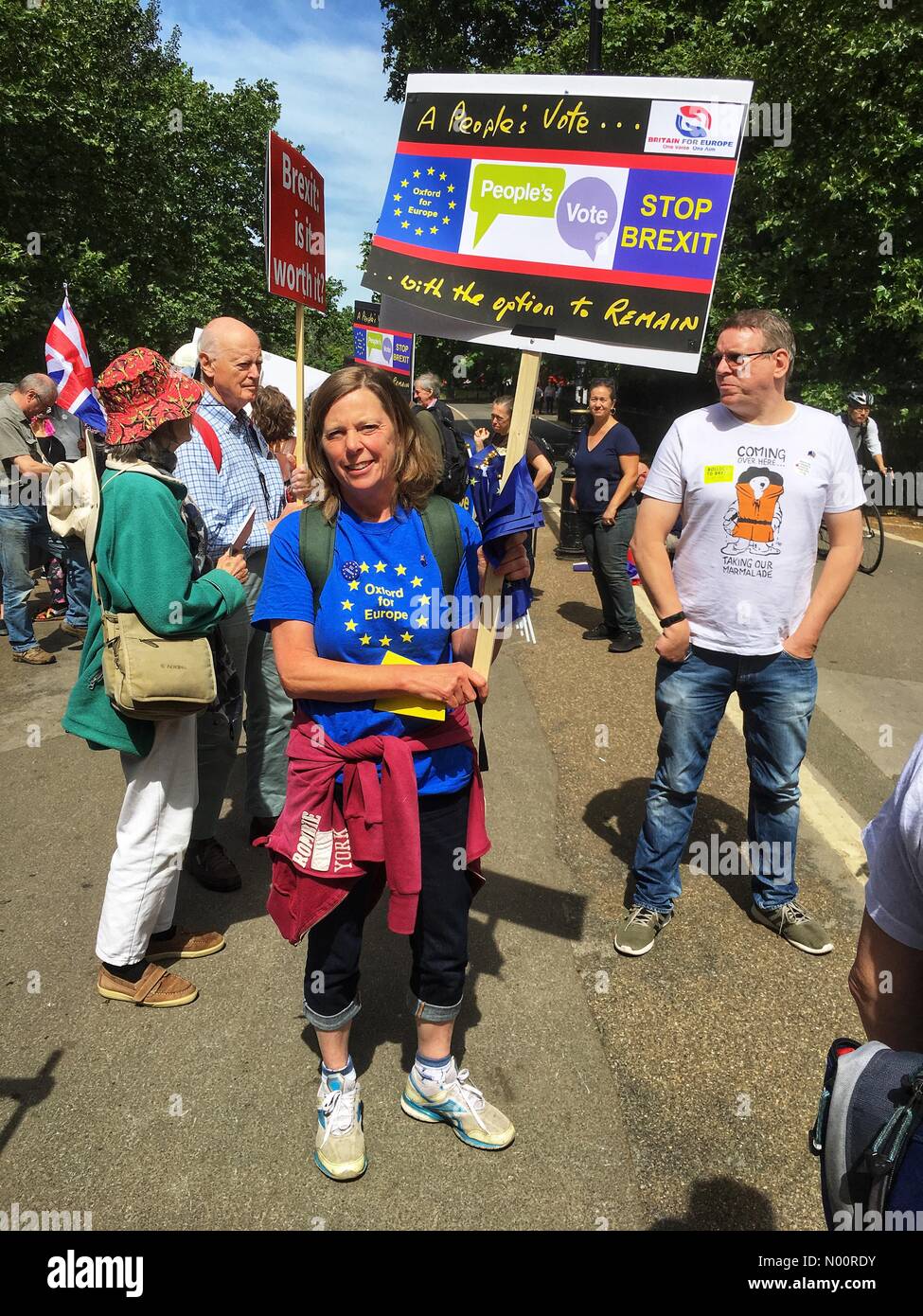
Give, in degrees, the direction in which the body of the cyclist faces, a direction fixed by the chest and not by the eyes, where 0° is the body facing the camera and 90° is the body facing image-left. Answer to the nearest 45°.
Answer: approximately 315°

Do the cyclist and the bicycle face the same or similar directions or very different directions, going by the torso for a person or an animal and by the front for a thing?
same or similar directions

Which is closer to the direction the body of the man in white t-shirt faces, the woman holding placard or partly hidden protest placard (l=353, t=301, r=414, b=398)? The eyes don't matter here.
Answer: the woman holding placard

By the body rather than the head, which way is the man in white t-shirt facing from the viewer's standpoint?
toward the camera

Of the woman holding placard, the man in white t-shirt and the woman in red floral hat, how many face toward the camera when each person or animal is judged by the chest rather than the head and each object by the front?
2

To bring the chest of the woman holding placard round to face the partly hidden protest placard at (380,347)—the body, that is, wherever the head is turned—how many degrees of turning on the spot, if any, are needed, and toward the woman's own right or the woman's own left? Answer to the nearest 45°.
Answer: approximately 180°

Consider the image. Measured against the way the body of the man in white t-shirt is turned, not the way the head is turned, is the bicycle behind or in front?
behind

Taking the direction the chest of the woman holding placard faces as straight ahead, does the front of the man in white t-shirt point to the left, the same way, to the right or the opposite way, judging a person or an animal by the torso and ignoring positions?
the same way

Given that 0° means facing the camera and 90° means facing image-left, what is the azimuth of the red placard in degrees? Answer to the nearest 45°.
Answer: approximately 315°

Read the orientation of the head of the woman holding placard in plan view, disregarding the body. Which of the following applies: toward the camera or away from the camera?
toward the camera

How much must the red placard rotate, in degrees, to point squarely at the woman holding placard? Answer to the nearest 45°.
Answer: approximately 45° to its right

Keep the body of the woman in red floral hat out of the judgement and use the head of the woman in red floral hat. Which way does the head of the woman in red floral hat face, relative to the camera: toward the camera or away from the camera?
away from the camera

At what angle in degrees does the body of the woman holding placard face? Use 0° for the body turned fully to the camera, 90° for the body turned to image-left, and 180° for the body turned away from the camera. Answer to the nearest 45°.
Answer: approximately 0°

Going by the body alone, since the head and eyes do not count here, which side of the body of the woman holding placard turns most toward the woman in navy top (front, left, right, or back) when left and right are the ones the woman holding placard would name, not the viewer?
back
